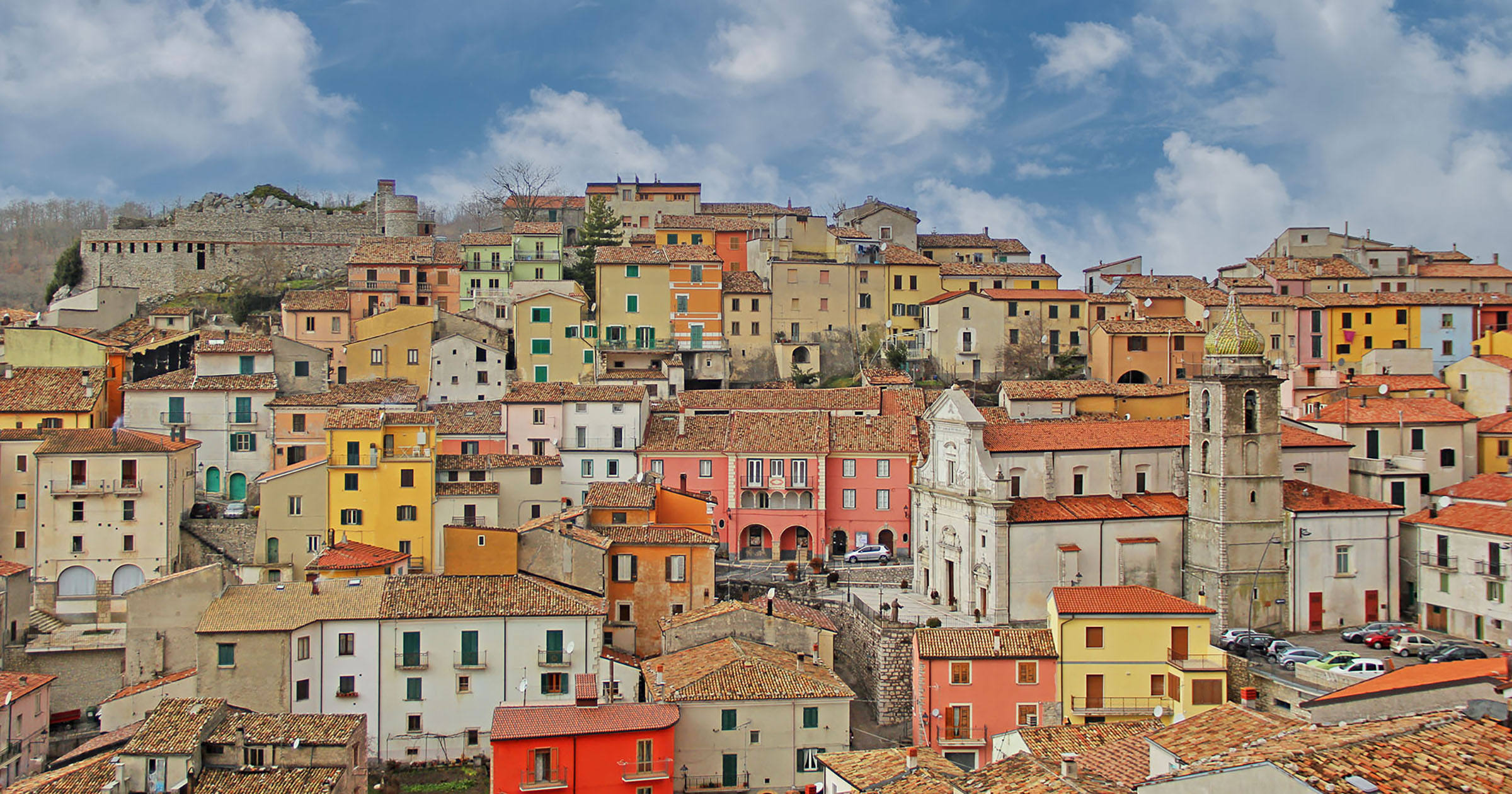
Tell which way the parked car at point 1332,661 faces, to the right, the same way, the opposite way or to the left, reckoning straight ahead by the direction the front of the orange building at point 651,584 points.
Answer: to the right

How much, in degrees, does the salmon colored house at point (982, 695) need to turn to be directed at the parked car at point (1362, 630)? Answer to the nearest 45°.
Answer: approximately 135° to its left

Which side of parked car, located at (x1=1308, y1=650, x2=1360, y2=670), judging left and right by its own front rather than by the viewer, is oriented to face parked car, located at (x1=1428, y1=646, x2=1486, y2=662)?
back

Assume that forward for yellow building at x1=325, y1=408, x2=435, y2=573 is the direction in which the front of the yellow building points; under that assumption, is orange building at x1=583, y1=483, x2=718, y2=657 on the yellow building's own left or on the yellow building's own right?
on the yellow building's own left

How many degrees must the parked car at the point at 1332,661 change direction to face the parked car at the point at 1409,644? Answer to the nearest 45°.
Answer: approximately 180°

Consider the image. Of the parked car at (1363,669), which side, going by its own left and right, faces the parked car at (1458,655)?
back

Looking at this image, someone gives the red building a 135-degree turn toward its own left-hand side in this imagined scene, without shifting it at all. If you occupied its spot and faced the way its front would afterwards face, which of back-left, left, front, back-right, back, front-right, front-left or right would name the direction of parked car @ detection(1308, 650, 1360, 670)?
front-right

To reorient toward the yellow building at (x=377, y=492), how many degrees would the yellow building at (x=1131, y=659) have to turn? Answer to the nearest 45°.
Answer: approximately 90° to its right

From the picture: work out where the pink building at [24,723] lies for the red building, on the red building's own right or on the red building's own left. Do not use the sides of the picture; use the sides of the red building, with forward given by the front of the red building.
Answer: on the red building's own right
